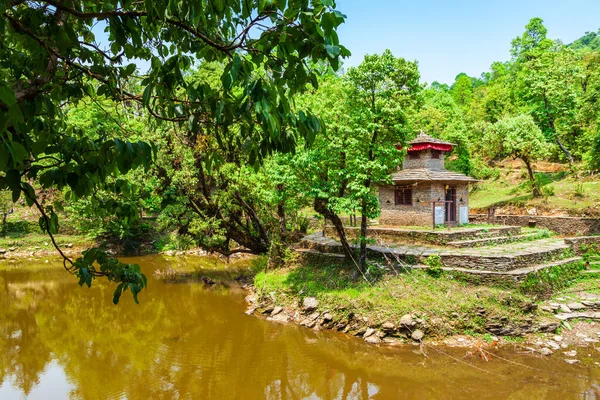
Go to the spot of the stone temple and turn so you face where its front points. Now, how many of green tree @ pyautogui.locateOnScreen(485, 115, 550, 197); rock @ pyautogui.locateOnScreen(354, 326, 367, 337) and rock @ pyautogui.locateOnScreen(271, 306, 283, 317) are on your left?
1

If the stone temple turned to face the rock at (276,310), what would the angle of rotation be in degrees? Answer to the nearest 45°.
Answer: approximately 90° to its right

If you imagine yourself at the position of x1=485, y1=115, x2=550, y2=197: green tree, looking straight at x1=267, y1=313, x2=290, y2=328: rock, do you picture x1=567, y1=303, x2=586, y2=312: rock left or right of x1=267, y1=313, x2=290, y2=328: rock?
left

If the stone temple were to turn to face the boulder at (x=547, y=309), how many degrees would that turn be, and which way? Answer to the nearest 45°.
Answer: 0° — it already faces it

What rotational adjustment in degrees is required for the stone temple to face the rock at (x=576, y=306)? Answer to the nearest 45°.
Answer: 0° — it already faces it

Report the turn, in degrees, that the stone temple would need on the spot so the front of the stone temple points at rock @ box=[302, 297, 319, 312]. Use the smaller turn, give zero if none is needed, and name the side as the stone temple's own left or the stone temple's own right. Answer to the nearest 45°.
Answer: approximately 90° to the stone temple's own right

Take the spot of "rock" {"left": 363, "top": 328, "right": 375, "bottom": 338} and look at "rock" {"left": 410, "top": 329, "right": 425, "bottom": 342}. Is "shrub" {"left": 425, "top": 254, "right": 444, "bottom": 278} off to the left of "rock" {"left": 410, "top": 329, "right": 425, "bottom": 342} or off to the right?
left

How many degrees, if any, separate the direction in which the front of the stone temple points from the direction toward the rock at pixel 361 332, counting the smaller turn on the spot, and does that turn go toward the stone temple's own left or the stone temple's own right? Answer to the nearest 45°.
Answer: approximately 45° to the stone temple's own right

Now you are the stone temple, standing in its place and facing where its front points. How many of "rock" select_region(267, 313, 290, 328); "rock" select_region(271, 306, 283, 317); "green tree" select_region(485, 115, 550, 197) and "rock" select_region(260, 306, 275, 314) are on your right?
3

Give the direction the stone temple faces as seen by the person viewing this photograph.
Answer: facing the viewer and to the right of the viewer

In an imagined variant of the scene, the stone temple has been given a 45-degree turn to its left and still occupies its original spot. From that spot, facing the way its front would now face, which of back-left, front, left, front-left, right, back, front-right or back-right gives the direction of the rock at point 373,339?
right

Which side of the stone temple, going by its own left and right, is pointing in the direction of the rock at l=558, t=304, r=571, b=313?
front

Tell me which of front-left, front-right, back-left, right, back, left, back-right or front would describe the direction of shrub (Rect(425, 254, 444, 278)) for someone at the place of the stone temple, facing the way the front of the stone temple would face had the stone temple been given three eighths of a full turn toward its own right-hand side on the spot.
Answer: left
